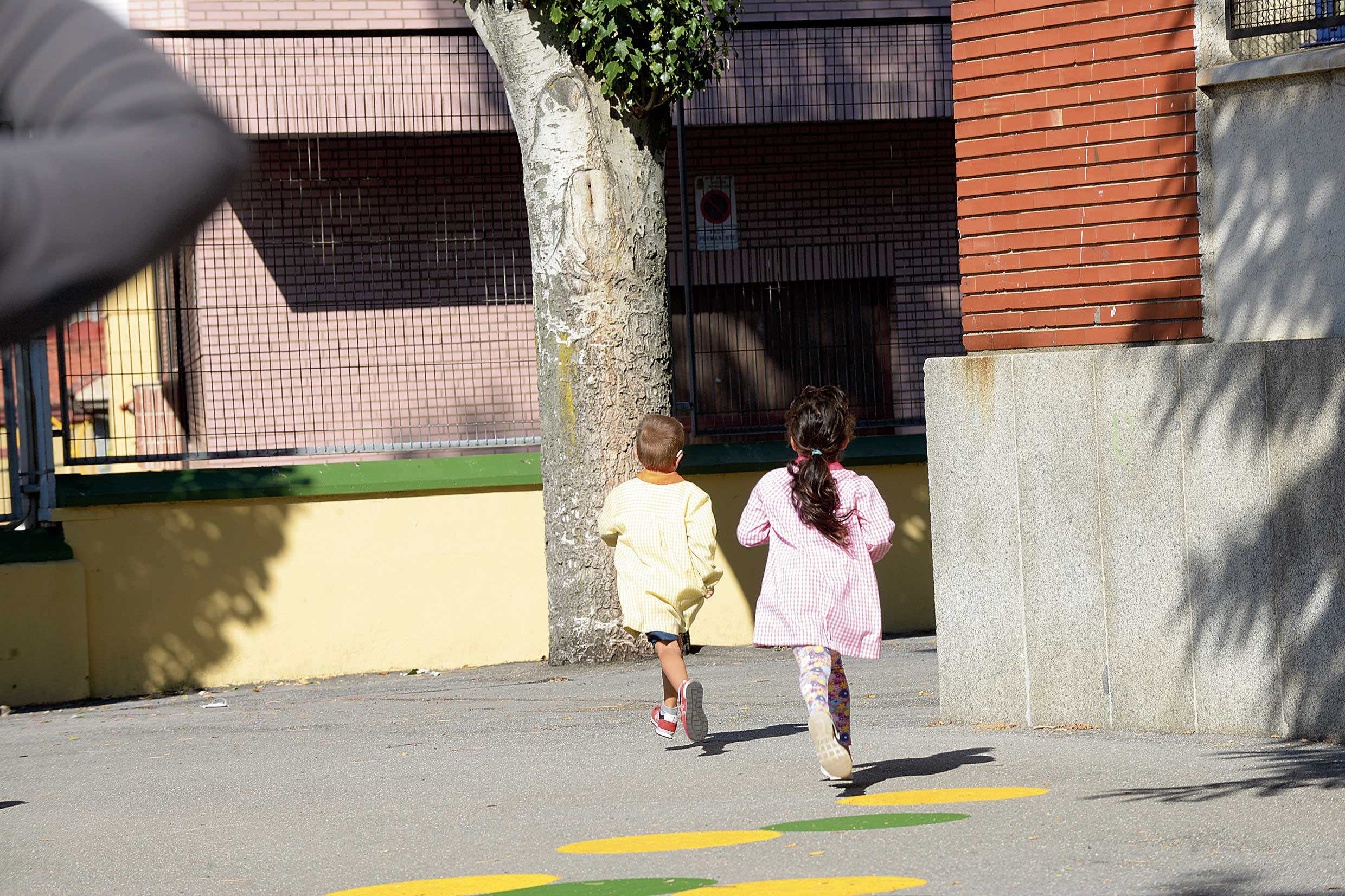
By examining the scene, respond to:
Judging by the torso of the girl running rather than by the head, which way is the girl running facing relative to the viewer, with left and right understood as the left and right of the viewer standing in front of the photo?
facing away from the viewer

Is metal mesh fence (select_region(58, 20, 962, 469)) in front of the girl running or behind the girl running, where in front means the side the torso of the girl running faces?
in front

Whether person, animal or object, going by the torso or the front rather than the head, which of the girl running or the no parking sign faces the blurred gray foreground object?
the no parking sign

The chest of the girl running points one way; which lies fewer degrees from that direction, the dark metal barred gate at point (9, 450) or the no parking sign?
the no parking sign

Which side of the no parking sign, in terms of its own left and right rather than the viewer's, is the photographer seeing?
front

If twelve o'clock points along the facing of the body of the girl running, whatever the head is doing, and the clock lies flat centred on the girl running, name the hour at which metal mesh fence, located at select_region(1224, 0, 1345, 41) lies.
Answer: The metal mesh fence is roughly at 2 o'clock from the girl running.

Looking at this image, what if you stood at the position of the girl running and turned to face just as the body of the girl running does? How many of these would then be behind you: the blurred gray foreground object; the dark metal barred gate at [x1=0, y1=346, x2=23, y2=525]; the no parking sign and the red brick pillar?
1

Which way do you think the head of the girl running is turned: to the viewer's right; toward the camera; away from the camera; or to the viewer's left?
away from the camera

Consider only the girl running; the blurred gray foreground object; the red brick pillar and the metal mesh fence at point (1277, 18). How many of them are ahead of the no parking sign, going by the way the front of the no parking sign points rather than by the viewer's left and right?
4

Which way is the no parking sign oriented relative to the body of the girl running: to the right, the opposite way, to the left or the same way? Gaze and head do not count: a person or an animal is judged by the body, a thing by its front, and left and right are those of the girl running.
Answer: the opposite way

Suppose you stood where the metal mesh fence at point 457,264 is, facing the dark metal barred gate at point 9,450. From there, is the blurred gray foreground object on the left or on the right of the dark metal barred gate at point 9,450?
left

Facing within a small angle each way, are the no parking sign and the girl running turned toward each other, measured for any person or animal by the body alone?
yes

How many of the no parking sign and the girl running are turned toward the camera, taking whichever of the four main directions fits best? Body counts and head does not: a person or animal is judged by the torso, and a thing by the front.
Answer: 1

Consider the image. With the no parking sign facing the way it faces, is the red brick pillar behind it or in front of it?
in front
